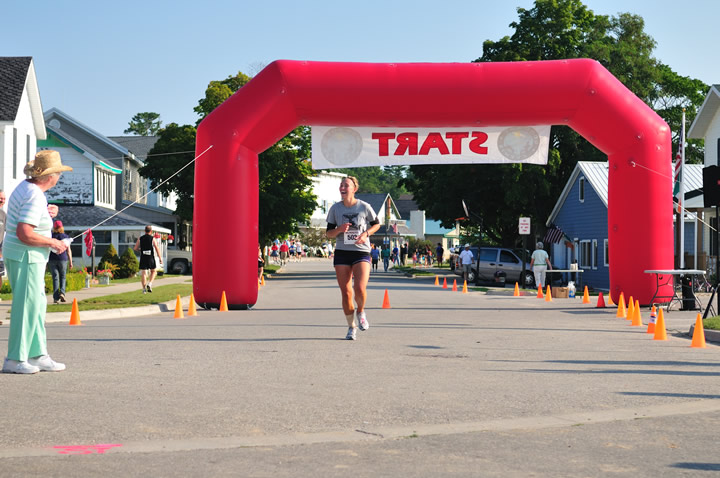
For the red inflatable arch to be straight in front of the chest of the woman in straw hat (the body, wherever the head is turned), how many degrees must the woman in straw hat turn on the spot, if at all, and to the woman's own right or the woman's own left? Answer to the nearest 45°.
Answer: approximately 45° to the woman's own left

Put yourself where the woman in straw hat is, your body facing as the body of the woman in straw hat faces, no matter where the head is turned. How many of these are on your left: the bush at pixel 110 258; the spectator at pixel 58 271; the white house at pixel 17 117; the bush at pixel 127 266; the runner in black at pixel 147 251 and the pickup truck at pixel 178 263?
6

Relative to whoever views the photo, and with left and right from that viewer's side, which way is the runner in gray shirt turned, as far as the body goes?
facing the viewer

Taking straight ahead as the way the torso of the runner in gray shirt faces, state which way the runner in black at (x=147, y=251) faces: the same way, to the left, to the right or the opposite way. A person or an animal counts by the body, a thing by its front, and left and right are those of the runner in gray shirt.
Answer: the opposite way

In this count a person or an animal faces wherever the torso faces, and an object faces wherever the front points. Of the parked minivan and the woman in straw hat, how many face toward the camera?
0

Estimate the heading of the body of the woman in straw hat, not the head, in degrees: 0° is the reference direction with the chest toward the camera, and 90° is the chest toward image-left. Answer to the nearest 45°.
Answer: approximately 270°

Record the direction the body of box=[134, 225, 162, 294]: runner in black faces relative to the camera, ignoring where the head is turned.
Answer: away from the camera

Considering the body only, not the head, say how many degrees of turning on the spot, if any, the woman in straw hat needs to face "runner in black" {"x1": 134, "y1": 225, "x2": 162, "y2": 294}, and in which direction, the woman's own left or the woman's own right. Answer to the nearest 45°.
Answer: approximately 90° to the woman's own left

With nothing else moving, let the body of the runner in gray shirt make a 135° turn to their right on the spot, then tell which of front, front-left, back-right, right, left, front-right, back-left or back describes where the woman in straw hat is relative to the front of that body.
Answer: left

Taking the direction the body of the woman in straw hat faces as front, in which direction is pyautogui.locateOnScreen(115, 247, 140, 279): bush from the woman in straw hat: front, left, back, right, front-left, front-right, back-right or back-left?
left
